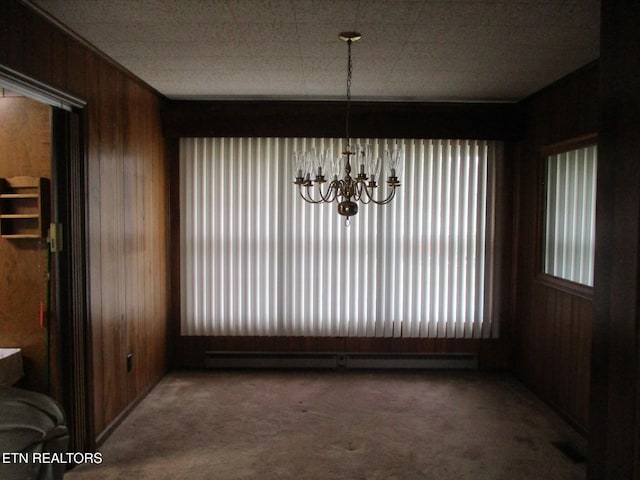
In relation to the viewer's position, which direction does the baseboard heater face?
facing the viewer

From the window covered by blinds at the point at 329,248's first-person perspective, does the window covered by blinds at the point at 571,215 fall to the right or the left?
on its left

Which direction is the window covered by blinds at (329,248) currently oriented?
toward the camera

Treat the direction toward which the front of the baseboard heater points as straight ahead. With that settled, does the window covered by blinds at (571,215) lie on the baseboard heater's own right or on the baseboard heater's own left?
on the baseboard heater's own left

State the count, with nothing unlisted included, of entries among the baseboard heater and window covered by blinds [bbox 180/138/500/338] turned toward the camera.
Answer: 2

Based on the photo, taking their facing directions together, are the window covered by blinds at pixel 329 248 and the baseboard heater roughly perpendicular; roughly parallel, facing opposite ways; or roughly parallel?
roughly parallel
